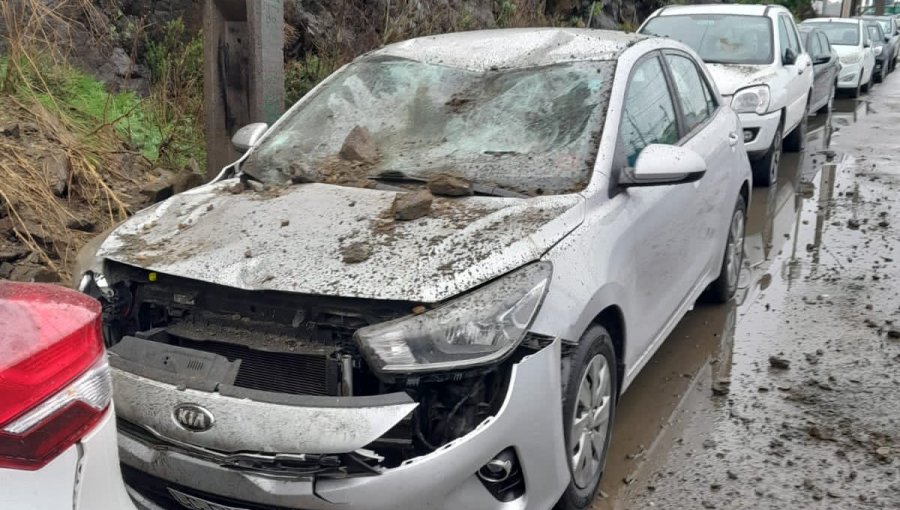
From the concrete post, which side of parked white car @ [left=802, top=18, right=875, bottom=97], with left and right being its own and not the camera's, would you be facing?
front

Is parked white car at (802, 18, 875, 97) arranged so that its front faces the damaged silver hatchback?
yes

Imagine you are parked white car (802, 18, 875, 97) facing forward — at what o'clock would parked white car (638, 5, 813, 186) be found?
parked white car (638, 5, 813, 186) is roughly at 12 o'clock from parked white car (802, 18, 875, 97).

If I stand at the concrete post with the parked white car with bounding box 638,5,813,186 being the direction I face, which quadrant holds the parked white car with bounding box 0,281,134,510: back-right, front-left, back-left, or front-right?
back-right

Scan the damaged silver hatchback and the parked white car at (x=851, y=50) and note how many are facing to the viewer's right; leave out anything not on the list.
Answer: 0

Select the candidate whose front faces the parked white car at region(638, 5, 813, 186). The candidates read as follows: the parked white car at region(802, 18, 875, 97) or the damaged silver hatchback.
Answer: the parked white car at region(802, 18, 875, 97)

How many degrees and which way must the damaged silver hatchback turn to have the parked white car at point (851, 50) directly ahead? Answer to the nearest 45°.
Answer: approximately 180°

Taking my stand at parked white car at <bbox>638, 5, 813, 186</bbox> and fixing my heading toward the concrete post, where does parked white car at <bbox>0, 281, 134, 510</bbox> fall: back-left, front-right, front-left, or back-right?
front-left

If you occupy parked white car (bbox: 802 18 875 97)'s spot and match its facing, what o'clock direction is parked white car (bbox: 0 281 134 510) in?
parked white car (bbox: 0 281 134 510) is roughly at 12 o'clock from parked white car (bbox: 802 18 875 97).

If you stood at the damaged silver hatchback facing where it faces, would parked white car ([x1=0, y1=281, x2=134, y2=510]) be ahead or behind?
ahead

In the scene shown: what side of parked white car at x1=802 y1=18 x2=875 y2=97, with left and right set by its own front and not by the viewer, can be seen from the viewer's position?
front

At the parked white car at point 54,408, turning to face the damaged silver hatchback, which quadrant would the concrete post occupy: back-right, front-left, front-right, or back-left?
front-left

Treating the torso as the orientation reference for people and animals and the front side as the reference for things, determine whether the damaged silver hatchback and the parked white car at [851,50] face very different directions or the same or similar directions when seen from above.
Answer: same or similar directions

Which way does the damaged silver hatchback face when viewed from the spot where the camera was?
facing the viewer and to the left of the viewer

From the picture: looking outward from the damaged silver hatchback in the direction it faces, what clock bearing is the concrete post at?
The concrete post is roughly at 4 o'clock from the damaged silver hatchback.
